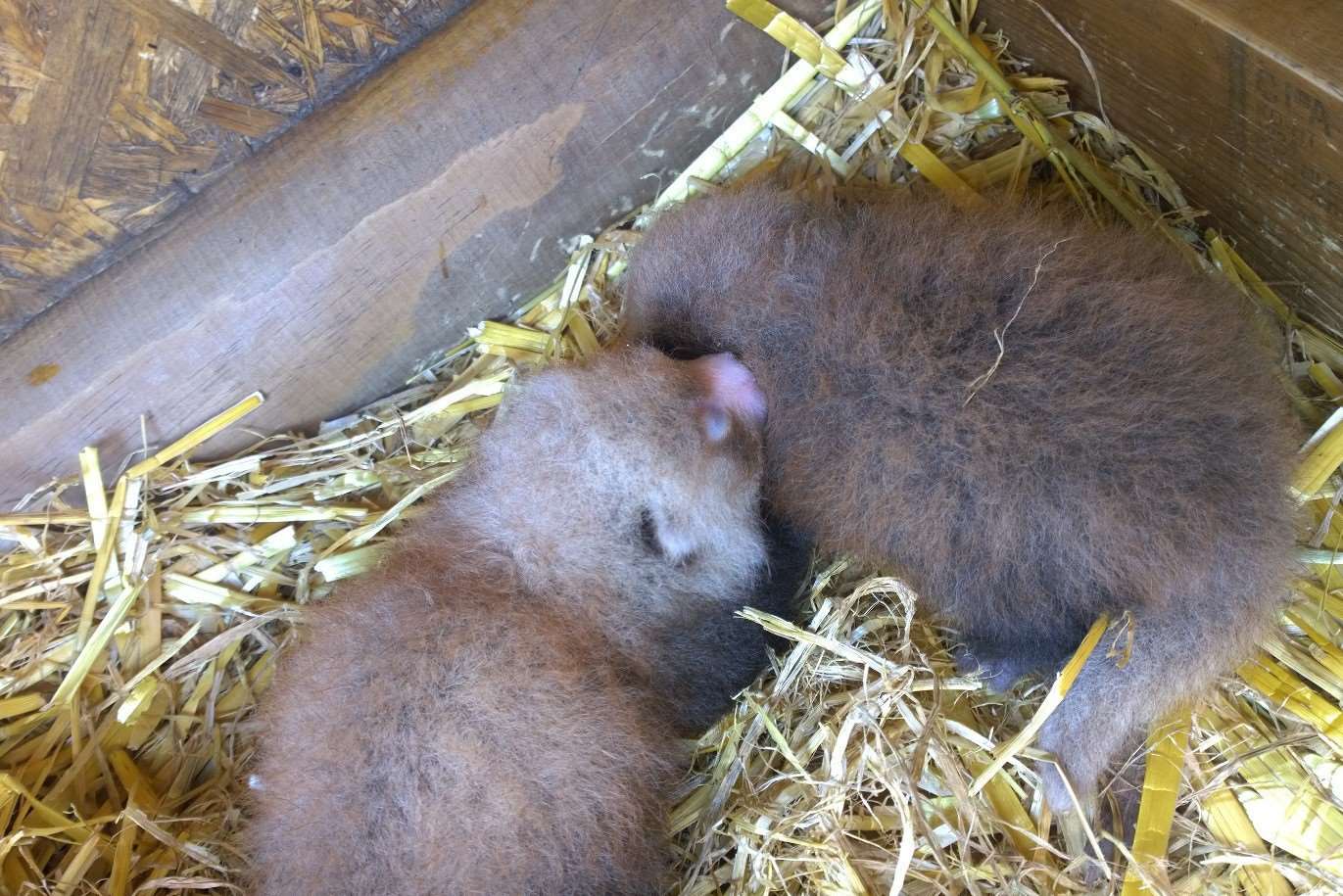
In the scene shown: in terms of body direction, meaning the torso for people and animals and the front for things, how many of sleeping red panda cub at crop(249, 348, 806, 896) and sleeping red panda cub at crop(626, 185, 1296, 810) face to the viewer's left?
1

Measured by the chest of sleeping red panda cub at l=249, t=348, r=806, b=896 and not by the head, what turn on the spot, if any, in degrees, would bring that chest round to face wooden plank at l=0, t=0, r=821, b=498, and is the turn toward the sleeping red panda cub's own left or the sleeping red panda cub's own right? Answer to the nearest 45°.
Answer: approximately 45° to the sleeping red panda cub's own left

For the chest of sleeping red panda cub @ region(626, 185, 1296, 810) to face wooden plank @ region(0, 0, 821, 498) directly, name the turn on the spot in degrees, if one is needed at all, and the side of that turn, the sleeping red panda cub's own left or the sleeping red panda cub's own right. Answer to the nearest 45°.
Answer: approximately 45° to the sleeping red panda cub's own right

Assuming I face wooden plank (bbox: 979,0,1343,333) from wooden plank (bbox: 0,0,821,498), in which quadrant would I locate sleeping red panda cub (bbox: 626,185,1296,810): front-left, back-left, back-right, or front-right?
front-right

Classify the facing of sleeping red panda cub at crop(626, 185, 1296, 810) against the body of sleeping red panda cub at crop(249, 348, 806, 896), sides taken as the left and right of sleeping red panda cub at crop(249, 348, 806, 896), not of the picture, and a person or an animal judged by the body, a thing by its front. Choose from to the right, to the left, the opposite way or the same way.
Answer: to the left

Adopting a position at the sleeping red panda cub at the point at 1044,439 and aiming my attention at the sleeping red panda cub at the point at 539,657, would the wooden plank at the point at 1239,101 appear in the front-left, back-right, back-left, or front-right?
back-right

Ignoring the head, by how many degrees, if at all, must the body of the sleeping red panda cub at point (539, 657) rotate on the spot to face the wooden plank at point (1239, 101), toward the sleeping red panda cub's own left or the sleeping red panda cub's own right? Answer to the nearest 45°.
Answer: approximately 45° to the sleeping red panda cub's own right

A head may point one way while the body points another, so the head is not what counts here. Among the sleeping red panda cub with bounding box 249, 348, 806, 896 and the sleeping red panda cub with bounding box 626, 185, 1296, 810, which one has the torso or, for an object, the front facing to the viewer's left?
the sleeping red panda cub with bounding box 626, 185, 1296, 810

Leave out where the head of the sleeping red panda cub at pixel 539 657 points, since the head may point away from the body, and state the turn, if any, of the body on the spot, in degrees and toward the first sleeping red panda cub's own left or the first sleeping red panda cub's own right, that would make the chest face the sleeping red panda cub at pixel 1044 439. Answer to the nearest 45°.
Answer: approximately 45° to the first sleeping red panda cub's own right

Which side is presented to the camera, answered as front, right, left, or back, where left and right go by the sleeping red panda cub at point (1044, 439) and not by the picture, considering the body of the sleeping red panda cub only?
left

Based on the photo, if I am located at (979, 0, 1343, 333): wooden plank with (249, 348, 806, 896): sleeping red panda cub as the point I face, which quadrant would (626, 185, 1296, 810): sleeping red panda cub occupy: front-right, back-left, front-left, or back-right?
front-left

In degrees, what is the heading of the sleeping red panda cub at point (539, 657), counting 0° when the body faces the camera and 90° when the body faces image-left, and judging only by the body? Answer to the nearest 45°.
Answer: approximately 225°
